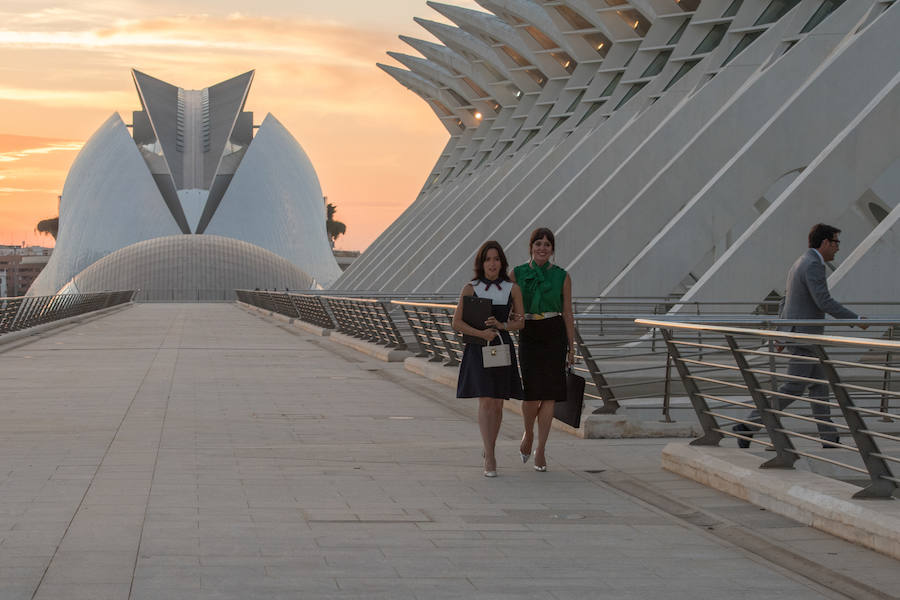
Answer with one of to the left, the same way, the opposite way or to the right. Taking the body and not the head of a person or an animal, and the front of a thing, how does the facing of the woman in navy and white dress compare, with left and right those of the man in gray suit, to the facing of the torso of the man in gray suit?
to the right

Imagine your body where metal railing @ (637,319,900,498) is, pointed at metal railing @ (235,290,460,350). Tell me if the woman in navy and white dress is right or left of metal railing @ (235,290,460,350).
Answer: left

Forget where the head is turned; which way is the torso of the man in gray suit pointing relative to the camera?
to the viewer's right

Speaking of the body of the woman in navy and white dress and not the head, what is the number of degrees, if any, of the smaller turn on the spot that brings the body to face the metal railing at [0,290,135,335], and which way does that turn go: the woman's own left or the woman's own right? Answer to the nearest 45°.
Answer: approximately 135° to the woman's own right

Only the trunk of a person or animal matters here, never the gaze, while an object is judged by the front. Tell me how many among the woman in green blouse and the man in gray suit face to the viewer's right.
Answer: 1

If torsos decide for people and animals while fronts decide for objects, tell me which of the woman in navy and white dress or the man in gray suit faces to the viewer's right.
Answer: the man in gray suit

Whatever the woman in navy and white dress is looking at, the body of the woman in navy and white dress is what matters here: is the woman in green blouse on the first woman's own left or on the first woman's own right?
on the first woman's own left

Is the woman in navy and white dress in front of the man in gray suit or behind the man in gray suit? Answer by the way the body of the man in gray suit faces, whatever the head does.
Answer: behind

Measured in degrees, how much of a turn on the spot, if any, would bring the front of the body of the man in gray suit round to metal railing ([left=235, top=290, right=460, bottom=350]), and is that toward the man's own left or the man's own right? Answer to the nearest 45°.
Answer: approximately 135° to the man's own left

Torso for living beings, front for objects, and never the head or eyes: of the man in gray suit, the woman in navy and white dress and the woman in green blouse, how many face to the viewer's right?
1
